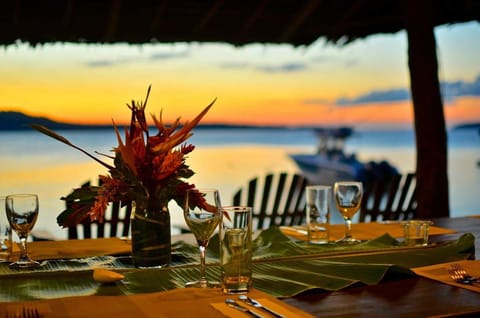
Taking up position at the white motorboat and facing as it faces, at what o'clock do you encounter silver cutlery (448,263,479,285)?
The silver cutlery is roughly at 9 o'clock from the white motorboat.

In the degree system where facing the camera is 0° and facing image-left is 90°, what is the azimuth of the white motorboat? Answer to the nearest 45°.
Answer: approximately 90°

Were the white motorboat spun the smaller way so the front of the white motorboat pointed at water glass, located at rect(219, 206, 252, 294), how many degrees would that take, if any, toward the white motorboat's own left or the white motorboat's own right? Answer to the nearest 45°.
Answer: approximately 90° to the white motorboat's own left

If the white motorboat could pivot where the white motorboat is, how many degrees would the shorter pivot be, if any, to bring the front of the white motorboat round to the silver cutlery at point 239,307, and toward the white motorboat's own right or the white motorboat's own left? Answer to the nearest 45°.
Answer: approximately 90° to the white motorboat's own left

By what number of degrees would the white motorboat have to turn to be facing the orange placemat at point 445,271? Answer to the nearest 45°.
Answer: approximately 90° to its left

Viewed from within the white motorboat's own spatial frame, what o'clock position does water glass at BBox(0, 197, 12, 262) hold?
The water glass is roughly at 9 o'clock from the white motorboat.

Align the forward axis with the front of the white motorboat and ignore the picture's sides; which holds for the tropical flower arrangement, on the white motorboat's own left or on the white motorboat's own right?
on the white motorboat's own left

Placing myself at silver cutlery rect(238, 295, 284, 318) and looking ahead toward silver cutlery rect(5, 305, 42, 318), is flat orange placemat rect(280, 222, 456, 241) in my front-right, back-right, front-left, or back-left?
back-right

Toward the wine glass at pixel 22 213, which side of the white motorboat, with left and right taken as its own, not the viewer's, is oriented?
left

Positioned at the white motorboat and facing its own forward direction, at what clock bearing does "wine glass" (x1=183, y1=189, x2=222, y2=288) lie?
The wine glass is roughly at 9 o'clock from the white motorboat.

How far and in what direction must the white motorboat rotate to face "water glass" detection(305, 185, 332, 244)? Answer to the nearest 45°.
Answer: approximately 90° to its left

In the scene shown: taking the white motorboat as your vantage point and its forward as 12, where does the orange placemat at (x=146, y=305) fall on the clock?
The orange placemat is roughly at 9 o'clock from the white motorboat.
